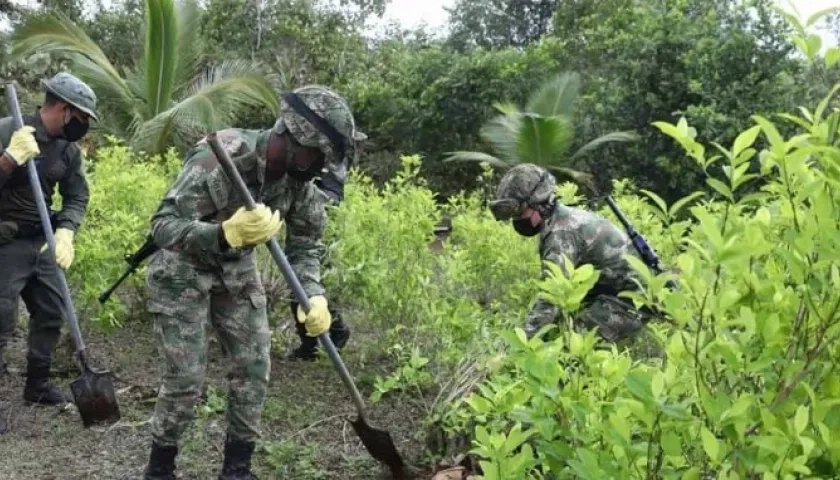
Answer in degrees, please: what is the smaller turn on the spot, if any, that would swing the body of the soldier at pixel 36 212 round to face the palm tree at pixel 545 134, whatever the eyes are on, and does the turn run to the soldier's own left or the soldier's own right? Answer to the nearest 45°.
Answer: approximately 90° to the soldier's own left

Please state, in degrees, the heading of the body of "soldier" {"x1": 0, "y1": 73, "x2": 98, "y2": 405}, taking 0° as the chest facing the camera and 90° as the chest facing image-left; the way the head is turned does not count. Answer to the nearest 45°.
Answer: approximately 315°

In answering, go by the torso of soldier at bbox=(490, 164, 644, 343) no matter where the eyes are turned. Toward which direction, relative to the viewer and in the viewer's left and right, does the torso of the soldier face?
facing to the left of the viewer

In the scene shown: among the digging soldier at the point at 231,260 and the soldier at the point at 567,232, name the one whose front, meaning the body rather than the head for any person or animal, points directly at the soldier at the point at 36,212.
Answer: the soldier at the point at 567,232

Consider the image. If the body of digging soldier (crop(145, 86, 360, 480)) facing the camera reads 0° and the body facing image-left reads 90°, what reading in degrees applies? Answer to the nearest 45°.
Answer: approximately 315°

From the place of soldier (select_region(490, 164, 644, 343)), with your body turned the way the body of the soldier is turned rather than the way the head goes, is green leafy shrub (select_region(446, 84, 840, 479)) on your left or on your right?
on your left

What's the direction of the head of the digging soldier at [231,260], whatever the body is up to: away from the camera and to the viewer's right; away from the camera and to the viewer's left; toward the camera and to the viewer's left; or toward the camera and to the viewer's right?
toward the camera and to the viewer's right
